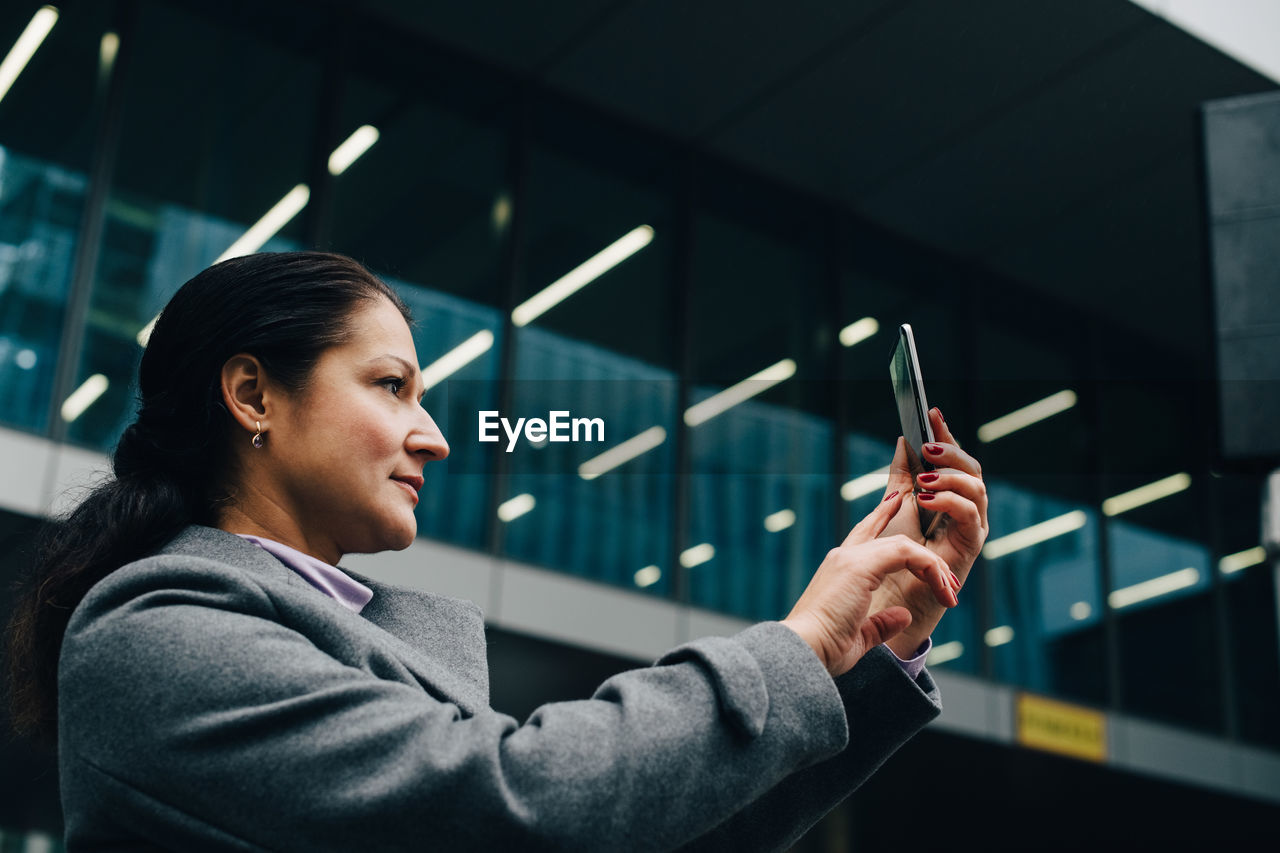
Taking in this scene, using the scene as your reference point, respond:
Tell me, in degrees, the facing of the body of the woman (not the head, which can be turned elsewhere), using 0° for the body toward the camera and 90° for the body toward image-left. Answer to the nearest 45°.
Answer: approximately 270°

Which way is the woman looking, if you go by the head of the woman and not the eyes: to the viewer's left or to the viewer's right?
to the viewer's right
